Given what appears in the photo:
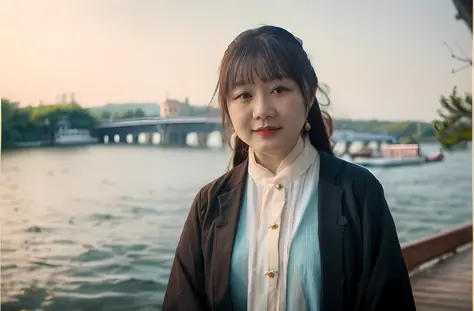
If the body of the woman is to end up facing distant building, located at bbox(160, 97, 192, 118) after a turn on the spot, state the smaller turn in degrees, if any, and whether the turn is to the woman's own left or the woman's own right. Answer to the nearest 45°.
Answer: approximately 135° to the woman's own right

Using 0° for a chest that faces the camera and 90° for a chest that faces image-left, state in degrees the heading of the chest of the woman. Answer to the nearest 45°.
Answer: approximately 0°

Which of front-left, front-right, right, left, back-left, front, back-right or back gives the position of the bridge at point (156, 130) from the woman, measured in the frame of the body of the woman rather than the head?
back-right

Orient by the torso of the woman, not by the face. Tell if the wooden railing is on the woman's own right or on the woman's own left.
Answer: on the woman's own left
